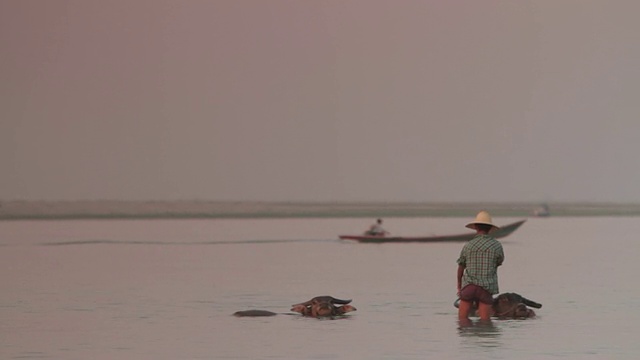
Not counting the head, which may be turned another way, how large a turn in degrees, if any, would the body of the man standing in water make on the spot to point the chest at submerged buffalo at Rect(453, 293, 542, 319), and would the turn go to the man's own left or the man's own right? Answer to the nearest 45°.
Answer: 0° — they already face it

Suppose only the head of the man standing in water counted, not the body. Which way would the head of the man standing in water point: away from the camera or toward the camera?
away from the camera

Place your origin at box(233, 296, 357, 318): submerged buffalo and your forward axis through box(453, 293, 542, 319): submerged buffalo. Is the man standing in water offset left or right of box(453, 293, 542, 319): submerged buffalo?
right

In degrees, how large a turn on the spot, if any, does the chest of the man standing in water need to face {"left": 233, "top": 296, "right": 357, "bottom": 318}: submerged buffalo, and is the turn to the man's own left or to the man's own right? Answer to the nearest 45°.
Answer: approximately 45° to the man's own left

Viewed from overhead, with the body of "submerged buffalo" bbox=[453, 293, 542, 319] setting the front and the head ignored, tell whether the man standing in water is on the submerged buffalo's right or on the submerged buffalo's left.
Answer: on the submerged buffalo's right

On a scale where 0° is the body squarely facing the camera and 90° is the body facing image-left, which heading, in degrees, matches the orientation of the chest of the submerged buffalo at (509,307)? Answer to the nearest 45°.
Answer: approximately 270°

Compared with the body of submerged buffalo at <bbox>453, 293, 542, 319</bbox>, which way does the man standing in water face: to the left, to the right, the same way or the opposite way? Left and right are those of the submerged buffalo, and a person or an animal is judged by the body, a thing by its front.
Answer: to the left

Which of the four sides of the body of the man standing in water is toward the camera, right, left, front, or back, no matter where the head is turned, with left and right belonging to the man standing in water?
back

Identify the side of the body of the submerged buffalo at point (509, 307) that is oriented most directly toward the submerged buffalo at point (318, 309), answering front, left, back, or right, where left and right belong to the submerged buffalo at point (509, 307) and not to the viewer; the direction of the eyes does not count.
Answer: back

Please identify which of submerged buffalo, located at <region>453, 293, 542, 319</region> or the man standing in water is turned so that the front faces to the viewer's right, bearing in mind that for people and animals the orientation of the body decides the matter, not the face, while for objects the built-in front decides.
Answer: the submerged buffalo

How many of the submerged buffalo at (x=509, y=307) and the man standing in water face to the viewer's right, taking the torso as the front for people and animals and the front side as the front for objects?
1
